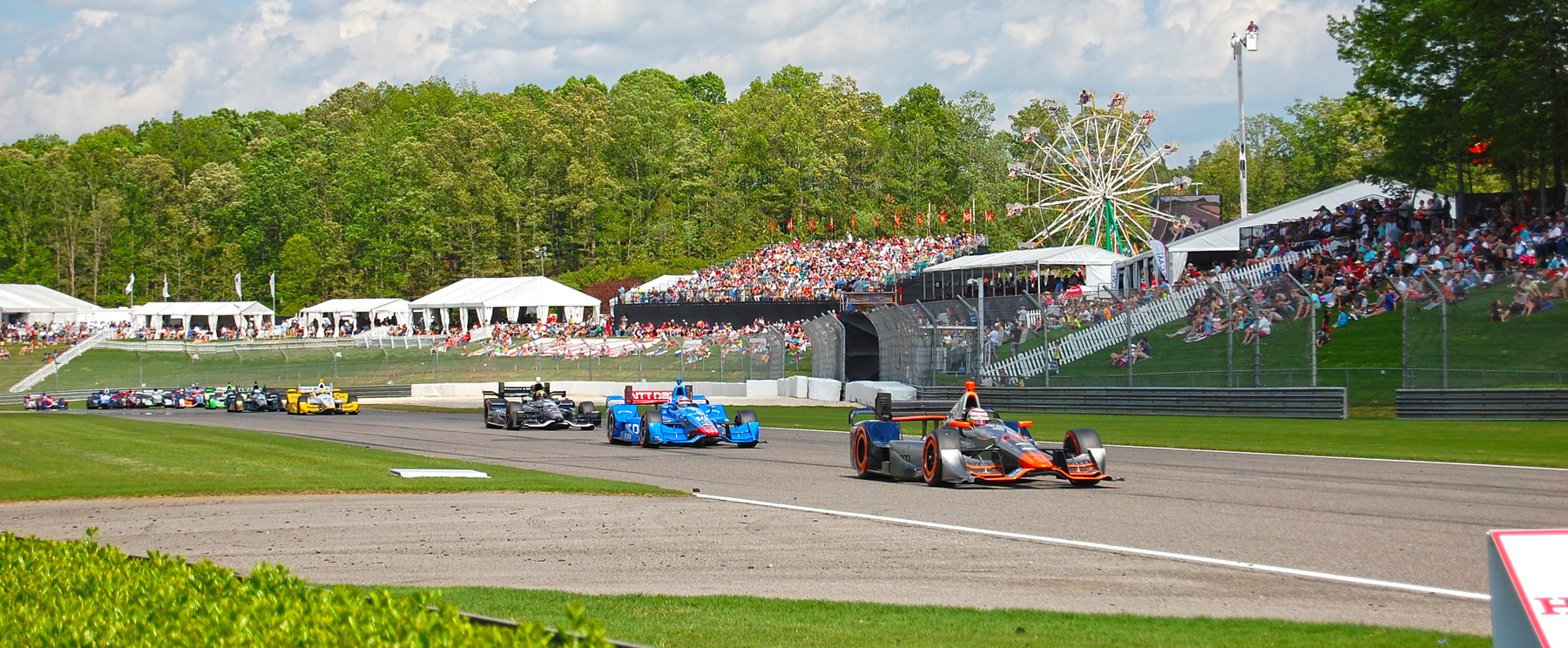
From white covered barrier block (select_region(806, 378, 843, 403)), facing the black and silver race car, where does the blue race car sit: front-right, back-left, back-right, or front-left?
front-left

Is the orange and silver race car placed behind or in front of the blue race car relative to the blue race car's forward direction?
in front

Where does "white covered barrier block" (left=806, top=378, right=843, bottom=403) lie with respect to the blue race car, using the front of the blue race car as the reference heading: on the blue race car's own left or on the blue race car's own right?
on the blue race car's own left

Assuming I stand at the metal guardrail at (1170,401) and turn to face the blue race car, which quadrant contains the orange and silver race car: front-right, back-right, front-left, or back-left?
front-left

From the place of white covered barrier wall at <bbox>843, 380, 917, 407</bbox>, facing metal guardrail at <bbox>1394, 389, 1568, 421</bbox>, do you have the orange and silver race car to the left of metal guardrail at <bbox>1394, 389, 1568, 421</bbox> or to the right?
right

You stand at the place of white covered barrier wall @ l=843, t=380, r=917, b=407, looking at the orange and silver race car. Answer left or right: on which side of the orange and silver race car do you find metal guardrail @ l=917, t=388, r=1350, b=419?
left

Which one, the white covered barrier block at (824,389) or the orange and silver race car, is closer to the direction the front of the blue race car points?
the orange and silver race car

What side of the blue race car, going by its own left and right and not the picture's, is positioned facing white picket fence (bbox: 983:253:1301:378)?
left

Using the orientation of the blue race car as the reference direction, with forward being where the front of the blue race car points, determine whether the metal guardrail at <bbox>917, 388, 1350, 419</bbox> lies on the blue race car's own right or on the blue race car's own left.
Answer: on the blue race car's own left

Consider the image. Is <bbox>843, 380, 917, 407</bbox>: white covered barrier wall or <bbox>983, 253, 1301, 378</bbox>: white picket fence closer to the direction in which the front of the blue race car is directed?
the white picket fence

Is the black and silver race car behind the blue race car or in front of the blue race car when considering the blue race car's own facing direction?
behind

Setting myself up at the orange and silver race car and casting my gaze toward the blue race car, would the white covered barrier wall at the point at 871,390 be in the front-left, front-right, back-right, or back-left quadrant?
front-right

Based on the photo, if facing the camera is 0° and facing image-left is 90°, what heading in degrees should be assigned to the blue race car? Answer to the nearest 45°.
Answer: approximately 315°

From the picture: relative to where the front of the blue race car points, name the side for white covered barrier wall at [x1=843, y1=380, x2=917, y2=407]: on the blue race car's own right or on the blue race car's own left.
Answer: on the blue race car's own left

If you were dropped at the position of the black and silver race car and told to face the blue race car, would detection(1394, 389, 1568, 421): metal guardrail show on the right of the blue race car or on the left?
left

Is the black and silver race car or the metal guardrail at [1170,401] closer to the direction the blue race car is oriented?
the metal guardrail

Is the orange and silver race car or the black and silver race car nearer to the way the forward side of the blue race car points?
the orange and silver race car
